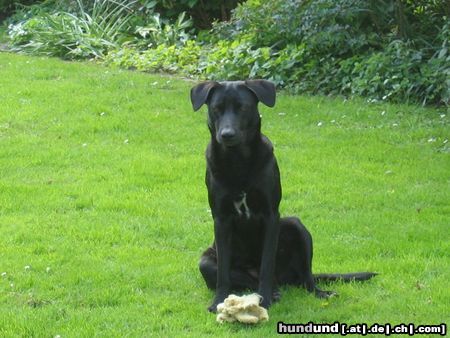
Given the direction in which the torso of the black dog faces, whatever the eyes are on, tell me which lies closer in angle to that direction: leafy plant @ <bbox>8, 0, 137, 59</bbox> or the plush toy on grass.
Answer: the plush toy on grass

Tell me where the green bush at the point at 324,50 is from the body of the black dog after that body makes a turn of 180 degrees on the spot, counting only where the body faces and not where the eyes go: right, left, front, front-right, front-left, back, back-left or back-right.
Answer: front

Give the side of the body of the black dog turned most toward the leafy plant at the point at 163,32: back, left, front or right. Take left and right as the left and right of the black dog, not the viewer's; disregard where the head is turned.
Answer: back

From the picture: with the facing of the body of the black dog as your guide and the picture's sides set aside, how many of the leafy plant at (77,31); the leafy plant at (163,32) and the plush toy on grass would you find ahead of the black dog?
1

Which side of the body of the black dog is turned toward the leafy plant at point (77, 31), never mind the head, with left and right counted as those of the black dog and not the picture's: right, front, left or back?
back

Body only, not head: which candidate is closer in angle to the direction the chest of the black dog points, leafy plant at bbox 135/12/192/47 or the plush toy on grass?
the plush toy on grass

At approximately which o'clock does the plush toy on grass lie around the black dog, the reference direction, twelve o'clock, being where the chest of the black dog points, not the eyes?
The plush toy on grass is roughly at 12 o'clock from the black dog.

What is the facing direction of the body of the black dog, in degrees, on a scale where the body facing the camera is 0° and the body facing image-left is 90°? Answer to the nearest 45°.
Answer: approximately 0°
